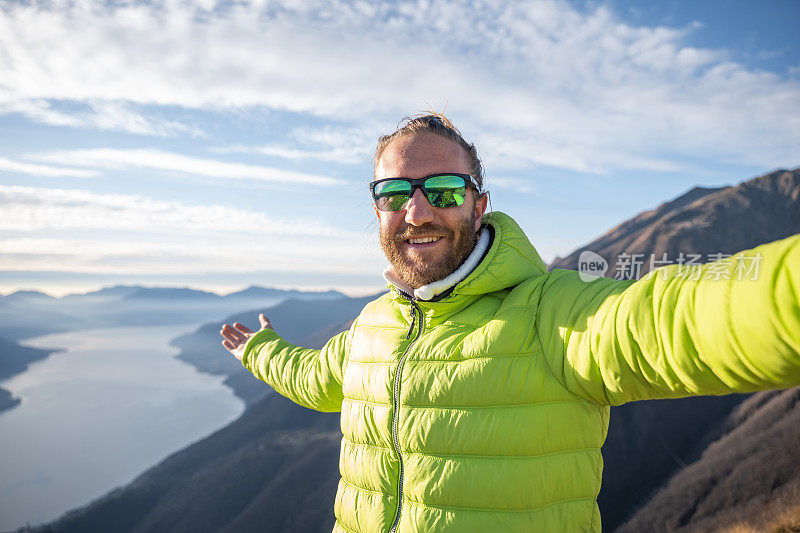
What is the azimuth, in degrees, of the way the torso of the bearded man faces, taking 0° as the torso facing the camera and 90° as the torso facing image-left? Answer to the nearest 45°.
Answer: approximately 45°
